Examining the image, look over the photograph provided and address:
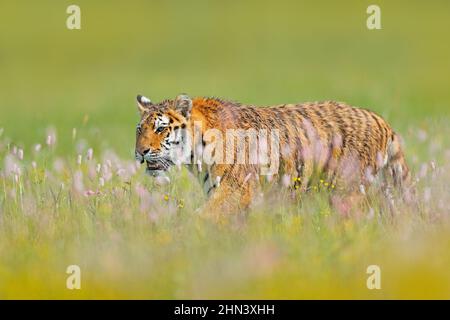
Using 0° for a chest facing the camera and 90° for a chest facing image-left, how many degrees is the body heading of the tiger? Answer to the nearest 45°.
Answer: approximately 90°

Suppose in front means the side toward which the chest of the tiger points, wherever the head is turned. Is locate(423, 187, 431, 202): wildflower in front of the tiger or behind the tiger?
behind

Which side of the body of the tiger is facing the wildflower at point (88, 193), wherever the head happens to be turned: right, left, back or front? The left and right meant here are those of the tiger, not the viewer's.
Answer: front
